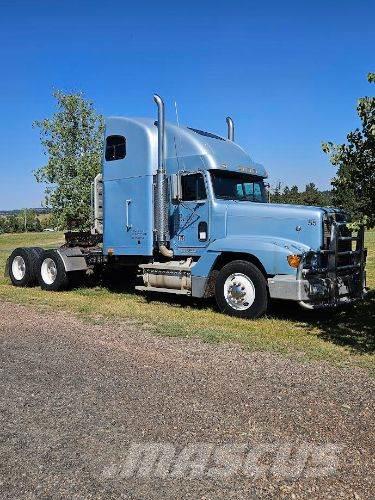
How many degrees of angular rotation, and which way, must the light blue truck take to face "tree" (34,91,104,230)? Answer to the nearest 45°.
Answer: approximately 180°

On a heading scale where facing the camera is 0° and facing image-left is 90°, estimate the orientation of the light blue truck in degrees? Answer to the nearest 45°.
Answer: approximately 315°

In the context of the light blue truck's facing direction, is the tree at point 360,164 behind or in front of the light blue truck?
in front
